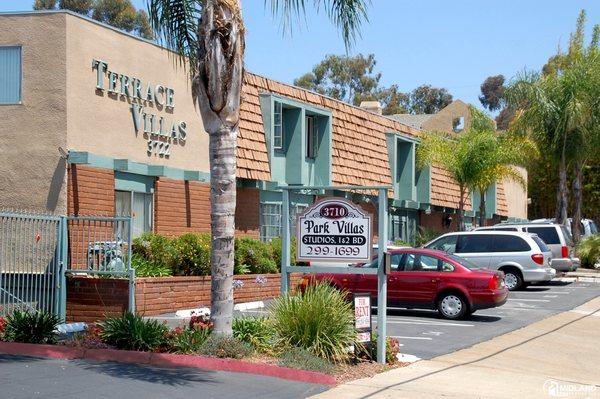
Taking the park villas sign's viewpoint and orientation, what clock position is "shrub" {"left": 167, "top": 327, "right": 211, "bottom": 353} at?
The shrub is roughly at 2 o'clock from the park villas sign.

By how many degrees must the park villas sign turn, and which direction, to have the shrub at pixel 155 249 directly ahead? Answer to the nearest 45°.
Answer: approximately 135° to its right

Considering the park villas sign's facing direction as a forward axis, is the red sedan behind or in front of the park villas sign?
behind

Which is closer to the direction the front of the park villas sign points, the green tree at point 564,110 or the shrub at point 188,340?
the shrub

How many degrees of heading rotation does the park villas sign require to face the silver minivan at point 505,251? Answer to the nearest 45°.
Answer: approximately 180°

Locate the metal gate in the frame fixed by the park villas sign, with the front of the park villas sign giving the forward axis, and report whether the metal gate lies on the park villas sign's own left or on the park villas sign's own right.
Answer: on the park villas sign's own right

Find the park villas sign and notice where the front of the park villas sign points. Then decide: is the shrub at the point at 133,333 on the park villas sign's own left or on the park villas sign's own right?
on the park villas sign's own right

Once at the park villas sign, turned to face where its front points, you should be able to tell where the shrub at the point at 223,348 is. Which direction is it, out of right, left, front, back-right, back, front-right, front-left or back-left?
front-right

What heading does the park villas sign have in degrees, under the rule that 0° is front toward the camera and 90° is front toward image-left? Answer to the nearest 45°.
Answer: approximately 0°

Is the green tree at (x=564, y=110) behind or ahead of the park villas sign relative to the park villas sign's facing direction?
behind

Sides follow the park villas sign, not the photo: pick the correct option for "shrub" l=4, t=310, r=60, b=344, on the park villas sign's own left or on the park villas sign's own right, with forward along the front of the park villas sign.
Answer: on the park villas sign's own right
